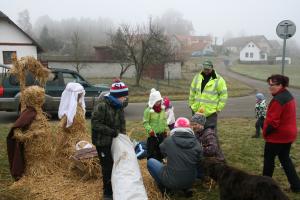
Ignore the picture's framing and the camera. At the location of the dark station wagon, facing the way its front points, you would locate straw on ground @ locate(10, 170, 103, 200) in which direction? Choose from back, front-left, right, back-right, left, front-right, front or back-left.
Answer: right

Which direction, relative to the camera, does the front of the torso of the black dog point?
to the viewer's left

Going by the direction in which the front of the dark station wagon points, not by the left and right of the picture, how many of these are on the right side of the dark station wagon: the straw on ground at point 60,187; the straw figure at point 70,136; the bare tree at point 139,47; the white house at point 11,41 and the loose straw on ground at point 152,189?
3

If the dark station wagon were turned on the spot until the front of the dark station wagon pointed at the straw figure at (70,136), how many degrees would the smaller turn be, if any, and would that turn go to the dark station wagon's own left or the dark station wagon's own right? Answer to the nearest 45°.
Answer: approximately 90° to the dark station wagon's own right

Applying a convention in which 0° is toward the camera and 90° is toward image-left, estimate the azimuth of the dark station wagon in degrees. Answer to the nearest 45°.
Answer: approximately 270°

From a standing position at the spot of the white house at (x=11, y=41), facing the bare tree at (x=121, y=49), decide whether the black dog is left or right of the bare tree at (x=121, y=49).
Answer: right

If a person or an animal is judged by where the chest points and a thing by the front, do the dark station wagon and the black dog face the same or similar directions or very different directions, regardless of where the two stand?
very different directions

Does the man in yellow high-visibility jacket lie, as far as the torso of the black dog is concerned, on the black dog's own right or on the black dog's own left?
on the black dog's own right

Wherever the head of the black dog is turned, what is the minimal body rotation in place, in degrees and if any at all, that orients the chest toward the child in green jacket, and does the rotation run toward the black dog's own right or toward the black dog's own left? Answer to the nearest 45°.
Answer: approximately 45° to the black dog's own right

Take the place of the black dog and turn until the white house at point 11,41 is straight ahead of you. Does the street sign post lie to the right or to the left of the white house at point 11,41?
right

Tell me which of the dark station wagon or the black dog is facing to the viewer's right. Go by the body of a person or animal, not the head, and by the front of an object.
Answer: the dark station wagon
